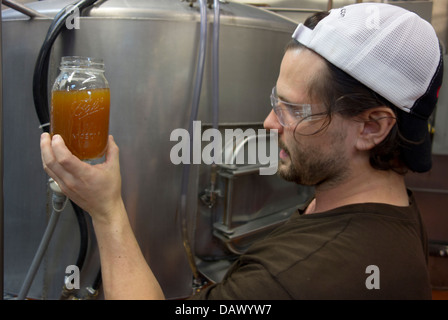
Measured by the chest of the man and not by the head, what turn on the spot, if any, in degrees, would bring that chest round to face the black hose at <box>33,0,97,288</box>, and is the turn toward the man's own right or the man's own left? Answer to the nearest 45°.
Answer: approximately 45° to the man's own right

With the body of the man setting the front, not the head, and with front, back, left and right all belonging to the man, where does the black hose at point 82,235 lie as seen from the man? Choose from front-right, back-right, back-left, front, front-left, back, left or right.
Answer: front-right

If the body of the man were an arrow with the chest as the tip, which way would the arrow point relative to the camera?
to the viewer's left

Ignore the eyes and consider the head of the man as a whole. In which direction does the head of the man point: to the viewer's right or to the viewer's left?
to the viewer's left

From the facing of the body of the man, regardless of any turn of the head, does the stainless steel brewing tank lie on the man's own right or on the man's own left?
on the man's own right

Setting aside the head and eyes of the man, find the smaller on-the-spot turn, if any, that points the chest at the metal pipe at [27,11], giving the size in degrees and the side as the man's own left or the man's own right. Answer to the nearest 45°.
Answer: approximately 45° to the man's own right
